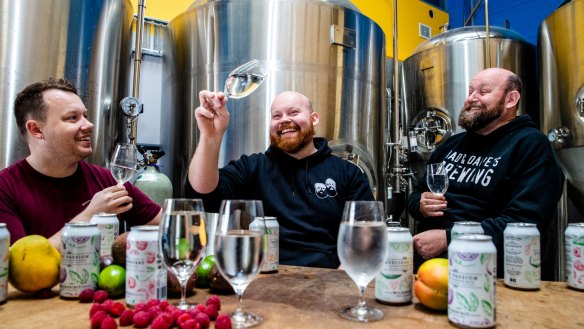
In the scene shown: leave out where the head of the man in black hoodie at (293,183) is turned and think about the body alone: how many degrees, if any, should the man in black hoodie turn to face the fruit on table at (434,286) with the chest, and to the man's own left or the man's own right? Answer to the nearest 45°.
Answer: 0° — they already face it

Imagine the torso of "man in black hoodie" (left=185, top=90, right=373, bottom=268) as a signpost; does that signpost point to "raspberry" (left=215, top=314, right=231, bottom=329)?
yes

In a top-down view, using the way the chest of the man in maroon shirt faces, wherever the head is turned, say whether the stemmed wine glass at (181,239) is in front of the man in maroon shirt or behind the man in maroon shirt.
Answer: in front

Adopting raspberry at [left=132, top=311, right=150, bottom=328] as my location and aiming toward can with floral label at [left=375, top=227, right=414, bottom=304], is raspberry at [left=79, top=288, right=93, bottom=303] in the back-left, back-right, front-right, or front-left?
back-left

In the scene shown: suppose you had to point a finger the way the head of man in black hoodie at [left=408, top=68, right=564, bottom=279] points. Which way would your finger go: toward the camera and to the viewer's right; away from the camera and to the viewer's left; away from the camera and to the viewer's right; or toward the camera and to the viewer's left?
toward the camera and to the viewer's left

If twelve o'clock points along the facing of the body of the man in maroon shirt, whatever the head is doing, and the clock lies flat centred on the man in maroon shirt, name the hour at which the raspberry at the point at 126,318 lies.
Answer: The raspberry is roughly at 1 o'clock from the man in maroon shirt.

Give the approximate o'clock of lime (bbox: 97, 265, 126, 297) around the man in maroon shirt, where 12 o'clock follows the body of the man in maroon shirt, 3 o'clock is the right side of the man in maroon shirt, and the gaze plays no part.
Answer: The lime is roughly at 1 o'clock from the man in maroon shirt.

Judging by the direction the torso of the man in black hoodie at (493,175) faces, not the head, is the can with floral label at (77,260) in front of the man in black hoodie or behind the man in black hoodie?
in front

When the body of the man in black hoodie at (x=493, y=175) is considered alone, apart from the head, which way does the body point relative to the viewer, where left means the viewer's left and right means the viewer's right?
facing the viewer and to the left of the viewer

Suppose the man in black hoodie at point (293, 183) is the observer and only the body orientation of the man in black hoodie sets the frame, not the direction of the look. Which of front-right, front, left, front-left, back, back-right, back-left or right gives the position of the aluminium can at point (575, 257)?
front-left

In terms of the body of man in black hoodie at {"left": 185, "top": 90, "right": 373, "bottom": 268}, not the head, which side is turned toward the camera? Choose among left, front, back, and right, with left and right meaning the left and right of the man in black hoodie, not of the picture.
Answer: front

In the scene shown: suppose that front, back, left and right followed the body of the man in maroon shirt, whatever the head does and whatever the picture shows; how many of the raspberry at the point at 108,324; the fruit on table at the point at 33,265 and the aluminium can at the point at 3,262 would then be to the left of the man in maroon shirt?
0
